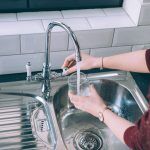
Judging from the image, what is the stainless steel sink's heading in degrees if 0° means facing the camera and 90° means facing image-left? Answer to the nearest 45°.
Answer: approximately 0°
